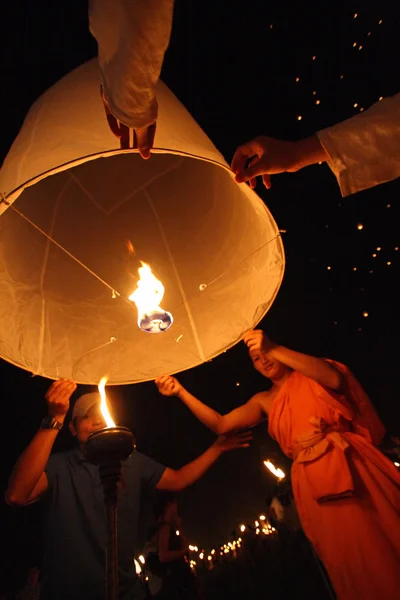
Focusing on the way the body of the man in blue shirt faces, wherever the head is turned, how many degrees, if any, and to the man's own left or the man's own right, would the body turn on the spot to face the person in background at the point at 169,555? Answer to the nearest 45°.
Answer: approximately 180°

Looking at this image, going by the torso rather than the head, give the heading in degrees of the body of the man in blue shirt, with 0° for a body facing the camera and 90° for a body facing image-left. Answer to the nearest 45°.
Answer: approximately 0°

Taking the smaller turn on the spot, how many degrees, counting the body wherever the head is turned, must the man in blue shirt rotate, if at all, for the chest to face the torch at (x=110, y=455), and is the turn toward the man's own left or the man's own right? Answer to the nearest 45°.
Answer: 0° — they already face it

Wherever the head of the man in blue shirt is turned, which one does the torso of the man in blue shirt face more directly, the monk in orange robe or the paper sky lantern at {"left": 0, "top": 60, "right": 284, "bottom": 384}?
the paper sky lantern

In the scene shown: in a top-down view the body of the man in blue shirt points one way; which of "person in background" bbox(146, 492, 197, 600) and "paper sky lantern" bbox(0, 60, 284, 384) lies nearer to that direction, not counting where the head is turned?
the paper sky lantern

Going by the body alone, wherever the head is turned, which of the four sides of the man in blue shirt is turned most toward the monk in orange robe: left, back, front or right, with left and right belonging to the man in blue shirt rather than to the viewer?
left
